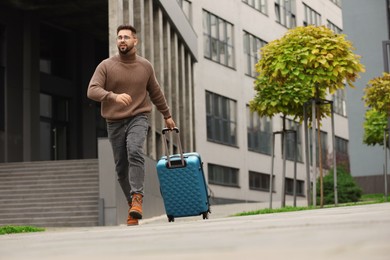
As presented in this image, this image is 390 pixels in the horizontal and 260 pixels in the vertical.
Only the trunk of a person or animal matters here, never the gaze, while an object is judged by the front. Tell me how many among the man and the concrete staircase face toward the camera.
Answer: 2

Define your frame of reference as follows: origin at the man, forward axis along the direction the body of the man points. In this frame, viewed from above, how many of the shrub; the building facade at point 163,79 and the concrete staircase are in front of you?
0

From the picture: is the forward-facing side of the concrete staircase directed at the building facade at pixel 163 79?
no

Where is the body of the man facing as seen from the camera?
toward the camera

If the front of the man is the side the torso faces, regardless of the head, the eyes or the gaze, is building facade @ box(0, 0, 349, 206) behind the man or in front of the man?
behind

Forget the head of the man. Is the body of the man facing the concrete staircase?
no

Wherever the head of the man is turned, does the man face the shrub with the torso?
no

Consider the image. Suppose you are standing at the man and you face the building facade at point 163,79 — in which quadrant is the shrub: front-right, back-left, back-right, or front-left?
front-right

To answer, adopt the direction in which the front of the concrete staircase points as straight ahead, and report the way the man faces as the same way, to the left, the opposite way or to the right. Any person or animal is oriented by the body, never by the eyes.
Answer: the same way

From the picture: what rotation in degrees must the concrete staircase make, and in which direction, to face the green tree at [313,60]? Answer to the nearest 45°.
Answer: approximately 45° to its left

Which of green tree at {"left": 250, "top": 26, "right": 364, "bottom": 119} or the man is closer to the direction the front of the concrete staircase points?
the man

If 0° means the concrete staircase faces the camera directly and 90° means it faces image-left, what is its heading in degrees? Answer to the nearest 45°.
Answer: approximately 0°
